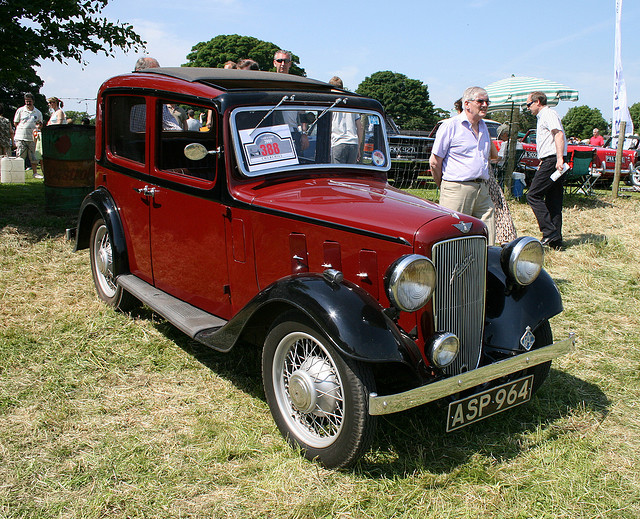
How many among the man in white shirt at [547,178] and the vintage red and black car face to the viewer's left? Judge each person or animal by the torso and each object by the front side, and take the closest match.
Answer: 1

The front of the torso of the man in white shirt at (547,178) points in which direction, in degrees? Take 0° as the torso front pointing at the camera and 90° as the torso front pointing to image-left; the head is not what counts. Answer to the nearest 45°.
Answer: approximately 90°

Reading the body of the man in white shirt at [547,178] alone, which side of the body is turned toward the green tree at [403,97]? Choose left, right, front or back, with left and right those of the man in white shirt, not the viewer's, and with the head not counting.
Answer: right

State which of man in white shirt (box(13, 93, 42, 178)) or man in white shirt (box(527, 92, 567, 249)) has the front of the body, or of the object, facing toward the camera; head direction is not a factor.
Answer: man in white shirt (box(13, 93, 42, 178))

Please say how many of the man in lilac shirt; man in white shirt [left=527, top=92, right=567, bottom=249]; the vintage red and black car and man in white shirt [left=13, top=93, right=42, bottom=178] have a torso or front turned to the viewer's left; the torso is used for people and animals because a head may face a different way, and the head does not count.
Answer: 1

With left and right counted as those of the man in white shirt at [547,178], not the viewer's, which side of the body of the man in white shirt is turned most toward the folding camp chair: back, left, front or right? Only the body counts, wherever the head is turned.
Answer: right

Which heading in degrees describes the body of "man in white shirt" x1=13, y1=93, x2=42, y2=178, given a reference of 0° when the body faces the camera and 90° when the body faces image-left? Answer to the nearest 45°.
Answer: approximately 0°

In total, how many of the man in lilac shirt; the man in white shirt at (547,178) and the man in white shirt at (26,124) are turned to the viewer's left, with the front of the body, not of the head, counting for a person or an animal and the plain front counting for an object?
1

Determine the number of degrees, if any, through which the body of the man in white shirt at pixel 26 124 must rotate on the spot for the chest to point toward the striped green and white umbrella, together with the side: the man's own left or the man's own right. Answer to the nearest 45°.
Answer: approximately 90° to the man's own left

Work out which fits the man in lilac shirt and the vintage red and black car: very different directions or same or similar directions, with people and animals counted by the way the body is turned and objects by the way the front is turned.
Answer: same or similar directions

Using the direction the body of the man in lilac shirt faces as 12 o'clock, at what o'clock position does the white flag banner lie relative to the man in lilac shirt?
The white flag banner is roughly at 8 o'clock from the man in lilac shirt.
